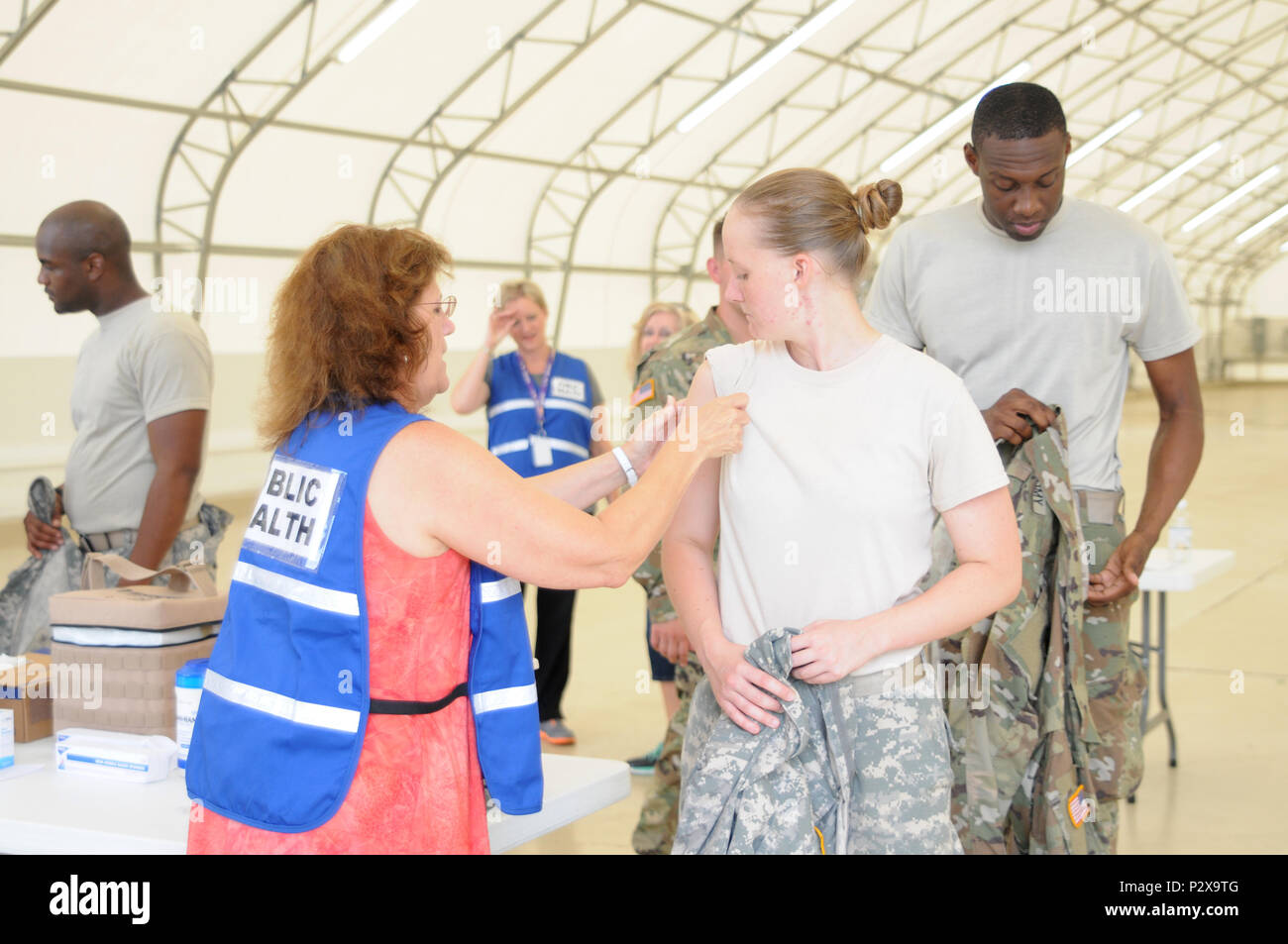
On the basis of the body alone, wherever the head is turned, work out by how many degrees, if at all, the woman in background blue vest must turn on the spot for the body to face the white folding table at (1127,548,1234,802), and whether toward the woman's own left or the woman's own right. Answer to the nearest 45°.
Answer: approximately 90° to the woman's own left

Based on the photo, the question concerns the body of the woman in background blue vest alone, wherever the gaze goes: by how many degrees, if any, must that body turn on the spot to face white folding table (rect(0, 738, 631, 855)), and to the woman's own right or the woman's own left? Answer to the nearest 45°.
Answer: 0° — they already face it

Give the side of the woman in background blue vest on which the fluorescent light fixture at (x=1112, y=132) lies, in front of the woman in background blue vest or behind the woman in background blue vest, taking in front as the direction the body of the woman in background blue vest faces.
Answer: behind

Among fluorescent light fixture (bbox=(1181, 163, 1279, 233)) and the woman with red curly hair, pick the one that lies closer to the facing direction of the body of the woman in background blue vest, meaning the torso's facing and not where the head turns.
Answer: the woman with red curly hair

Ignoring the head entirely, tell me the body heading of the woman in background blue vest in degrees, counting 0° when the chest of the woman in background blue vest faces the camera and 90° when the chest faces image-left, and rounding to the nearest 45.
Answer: approximately 0°

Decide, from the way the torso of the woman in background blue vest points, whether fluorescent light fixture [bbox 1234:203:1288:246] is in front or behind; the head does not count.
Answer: behind

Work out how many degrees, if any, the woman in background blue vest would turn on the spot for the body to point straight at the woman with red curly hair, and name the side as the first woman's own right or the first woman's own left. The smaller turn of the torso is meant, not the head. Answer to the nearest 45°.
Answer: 0° — they already face them

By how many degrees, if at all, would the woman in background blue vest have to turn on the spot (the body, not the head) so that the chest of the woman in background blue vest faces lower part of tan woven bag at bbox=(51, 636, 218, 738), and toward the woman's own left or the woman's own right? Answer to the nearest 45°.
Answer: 0° — they already face it

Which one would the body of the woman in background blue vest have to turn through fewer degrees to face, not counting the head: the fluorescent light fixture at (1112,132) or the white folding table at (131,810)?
the white folding table

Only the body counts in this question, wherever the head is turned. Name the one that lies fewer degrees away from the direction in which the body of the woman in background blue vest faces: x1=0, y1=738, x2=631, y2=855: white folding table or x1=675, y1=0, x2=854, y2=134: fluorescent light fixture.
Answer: the white folding table
